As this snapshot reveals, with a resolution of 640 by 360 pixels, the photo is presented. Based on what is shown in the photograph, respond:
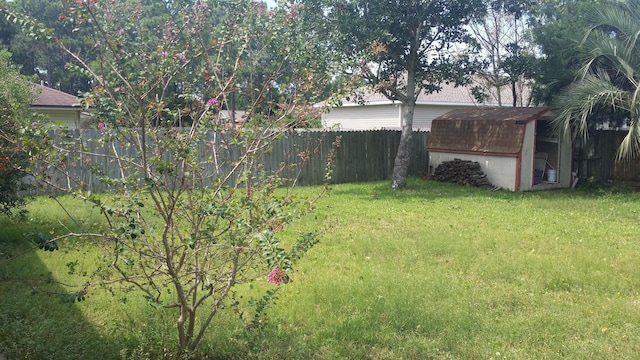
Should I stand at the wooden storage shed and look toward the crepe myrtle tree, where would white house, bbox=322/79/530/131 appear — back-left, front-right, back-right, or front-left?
back-right

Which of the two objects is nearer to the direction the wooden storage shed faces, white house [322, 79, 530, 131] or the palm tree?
the palm tree

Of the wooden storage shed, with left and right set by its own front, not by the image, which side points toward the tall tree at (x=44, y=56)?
back

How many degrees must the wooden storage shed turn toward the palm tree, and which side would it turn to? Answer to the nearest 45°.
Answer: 0° — it already faces it

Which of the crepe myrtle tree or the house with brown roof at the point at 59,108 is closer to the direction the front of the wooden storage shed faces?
the crepe myrtle tree
